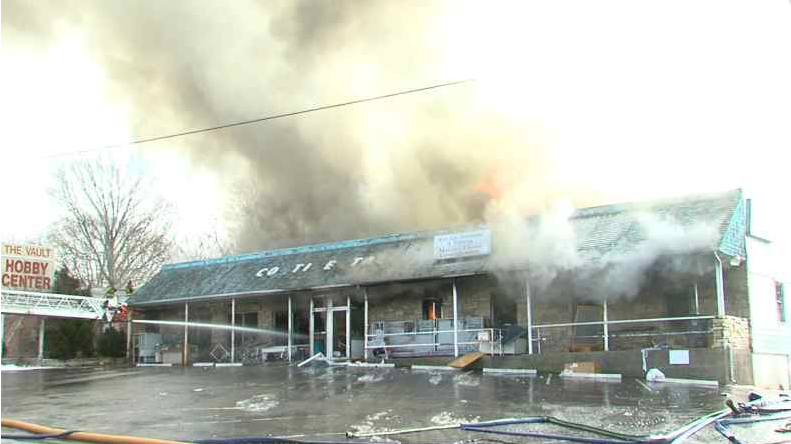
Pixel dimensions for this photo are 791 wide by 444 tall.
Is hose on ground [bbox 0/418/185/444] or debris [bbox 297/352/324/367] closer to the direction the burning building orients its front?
the hose on ground

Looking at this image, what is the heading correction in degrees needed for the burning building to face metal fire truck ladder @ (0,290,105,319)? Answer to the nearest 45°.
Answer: approximately 90° to its right

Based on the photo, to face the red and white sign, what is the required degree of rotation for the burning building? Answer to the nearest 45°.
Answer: approximately 90° to its right

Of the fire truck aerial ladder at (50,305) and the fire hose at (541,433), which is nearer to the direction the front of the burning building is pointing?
the fire hose

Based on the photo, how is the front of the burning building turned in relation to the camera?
facing the viewer and to the left of the viewer

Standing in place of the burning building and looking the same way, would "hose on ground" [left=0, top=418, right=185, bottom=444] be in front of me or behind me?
in front

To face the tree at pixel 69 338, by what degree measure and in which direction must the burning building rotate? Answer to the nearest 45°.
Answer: approximately 90° to its right

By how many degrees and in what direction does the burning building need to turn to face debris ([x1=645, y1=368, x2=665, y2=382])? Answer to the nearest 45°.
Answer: approximately 90° to its left
